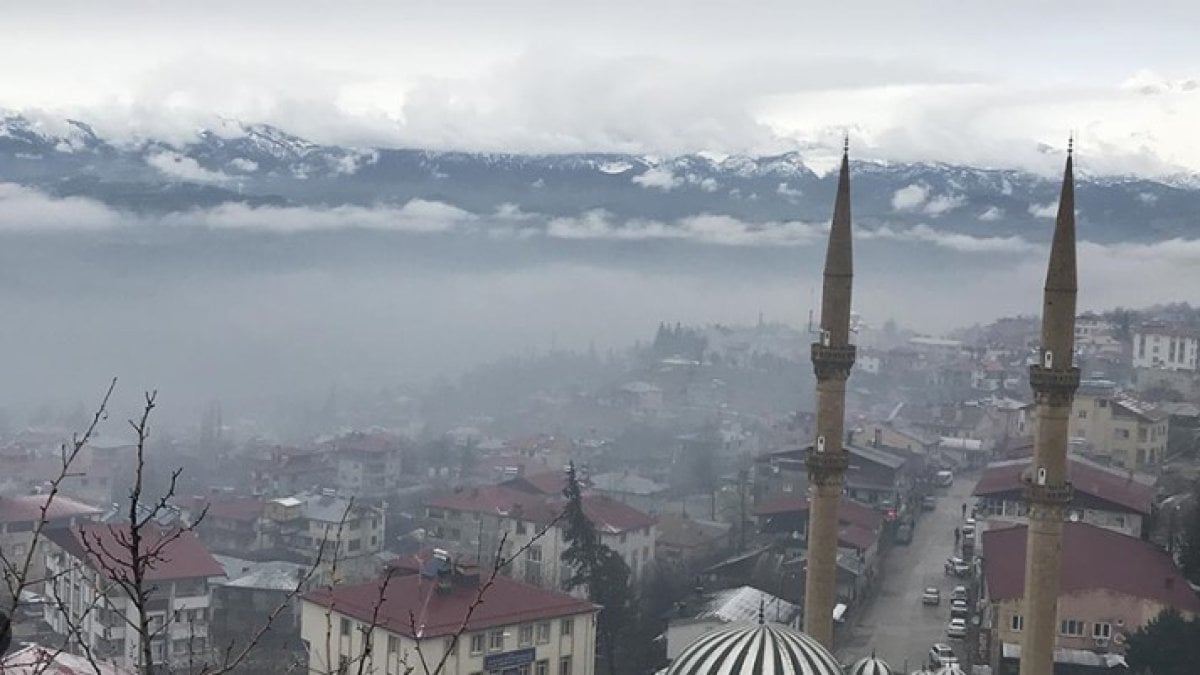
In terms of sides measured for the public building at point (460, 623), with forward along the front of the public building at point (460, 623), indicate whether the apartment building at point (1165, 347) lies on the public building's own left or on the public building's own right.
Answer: on the public building's own left

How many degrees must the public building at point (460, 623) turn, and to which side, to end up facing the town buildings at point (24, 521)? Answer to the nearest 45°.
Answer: approximately 180°

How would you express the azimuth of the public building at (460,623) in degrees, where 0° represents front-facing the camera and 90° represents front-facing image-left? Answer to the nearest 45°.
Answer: approximately 315°

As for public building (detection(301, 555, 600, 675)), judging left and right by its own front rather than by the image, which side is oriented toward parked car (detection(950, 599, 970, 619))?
left

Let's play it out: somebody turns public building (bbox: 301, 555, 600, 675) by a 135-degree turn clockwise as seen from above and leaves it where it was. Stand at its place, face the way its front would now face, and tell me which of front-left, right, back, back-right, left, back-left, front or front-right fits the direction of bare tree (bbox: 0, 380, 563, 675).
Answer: left

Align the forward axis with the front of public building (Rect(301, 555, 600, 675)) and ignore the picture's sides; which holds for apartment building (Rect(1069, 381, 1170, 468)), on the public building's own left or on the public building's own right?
on the public building's own left

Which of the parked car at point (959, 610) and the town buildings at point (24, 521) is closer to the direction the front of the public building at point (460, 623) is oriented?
the parked car

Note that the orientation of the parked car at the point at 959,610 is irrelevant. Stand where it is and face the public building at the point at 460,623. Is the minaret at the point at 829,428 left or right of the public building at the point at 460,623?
left

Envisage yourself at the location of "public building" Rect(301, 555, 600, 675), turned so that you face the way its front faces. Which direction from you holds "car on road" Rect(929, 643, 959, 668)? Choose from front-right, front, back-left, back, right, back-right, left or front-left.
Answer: front-left

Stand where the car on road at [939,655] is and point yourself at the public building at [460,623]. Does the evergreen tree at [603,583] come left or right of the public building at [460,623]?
right

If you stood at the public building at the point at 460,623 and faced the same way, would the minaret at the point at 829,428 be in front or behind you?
in front

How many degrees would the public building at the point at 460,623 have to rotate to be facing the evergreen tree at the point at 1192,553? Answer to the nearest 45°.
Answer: approximately 45° to its left

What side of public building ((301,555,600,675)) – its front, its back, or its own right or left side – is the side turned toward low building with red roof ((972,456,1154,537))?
left
